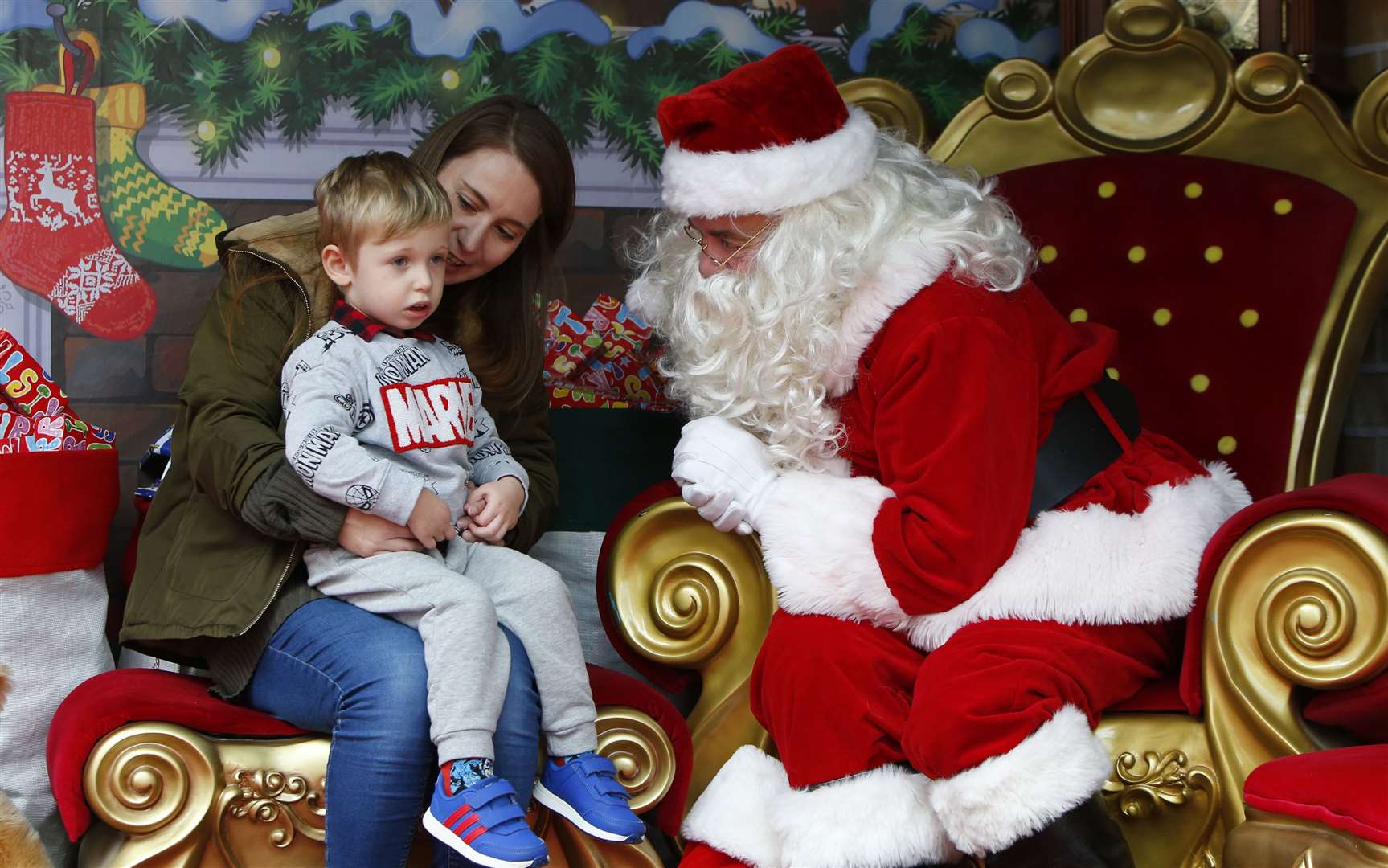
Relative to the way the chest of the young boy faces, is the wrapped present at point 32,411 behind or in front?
behind

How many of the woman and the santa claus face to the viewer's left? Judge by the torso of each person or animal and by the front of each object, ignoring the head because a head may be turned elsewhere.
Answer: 1

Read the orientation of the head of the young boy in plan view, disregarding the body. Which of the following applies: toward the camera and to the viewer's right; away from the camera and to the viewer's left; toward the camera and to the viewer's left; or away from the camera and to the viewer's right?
toward the camera and to the viewer's right

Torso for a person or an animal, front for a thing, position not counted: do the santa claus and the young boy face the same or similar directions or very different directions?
very different directions

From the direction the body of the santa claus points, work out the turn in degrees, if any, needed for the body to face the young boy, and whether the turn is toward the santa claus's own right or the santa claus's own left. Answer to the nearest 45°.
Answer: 0° — they already face them

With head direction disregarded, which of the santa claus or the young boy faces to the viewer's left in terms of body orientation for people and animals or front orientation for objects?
the santa claus

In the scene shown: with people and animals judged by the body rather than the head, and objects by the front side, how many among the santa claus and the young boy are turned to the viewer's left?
1

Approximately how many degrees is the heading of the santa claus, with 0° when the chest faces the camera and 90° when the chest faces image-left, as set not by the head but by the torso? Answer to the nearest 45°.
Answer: approximately 90°

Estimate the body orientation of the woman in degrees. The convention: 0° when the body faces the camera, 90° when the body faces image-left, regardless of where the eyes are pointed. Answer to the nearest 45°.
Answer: approximately 315°

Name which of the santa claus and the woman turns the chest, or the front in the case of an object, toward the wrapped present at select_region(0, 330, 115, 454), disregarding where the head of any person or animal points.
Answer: the santa claus
